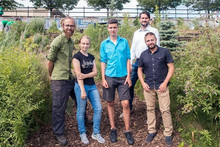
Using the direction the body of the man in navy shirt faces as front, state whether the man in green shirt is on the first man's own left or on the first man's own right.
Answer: on the first man's own right

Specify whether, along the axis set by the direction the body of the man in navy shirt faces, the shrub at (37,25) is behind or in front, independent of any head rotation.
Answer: behind

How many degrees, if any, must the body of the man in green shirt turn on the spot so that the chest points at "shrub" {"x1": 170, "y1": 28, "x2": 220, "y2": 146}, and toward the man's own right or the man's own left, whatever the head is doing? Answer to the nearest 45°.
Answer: approximately 45° to the man's own left

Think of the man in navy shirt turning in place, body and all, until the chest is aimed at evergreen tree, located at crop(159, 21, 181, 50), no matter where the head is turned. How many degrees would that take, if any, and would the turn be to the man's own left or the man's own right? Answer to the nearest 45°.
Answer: approximately 180°

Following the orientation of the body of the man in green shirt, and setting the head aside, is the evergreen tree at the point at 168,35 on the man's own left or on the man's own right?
on the man's own left

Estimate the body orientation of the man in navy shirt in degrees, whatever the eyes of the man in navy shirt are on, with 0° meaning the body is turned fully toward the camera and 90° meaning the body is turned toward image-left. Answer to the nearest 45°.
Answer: approximately 0°
